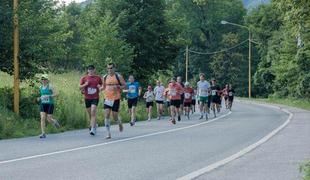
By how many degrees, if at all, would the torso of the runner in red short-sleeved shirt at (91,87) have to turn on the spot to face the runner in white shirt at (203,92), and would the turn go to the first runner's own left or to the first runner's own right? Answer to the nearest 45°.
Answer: approximately 135° to the first runner's own left

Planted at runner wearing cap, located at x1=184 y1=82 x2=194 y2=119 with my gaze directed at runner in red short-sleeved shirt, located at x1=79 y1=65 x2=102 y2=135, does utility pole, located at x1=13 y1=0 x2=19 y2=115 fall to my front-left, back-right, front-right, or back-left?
front-right

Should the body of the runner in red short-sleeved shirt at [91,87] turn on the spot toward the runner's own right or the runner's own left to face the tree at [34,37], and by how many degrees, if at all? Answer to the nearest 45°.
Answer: approximately 135° to the runner's own right

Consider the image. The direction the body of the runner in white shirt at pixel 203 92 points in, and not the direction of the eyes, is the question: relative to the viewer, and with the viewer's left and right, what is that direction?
facing the viewer

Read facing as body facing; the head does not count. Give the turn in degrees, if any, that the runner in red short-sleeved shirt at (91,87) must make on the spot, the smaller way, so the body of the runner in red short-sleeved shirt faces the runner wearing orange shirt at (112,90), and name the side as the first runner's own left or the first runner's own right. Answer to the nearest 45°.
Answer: approximately 45° to the first runner's own left

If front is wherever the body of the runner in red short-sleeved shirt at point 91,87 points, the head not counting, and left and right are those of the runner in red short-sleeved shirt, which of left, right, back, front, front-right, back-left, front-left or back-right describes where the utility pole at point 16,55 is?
back-right

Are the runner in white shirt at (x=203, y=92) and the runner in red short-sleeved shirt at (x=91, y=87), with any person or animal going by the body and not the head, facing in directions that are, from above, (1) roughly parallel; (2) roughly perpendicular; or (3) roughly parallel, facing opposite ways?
roughly parallel

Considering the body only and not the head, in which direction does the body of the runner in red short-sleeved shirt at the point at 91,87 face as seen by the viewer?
toward the camera

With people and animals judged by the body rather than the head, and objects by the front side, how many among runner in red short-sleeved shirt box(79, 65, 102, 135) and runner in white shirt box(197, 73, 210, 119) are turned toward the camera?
2

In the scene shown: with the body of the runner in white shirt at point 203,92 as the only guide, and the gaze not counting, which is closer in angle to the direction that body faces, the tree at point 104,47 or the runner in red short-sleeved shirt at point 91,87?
the runner in red short-sleeved shirt
